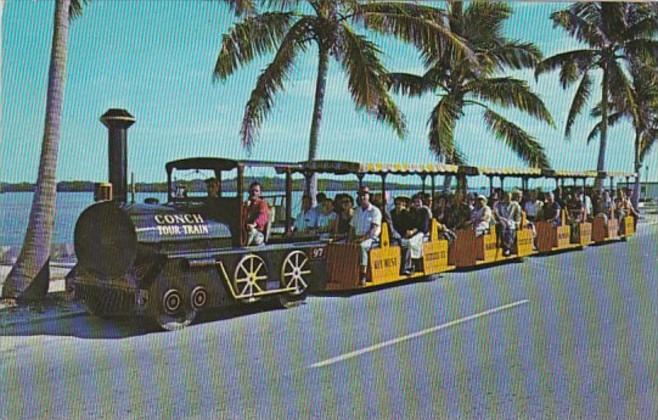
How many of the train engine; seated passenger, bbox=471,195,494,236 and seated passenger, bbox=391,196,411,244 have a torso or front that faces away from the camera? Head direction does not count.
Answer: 0

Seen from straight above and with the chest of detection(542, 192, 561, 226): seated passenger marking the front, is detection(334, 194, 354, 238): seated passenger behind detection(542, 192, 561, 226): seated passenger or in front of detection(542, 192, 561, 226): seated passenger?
in front

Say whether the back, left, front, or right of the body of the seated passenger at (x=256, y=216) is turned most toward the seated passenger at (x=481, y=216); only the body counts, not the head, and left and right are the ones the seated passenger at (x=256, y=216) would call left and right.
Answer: back

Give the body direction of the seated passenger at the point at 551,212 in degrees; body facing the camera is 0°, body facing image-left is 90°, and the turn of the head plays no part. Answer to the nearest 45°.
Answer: approximately 45°

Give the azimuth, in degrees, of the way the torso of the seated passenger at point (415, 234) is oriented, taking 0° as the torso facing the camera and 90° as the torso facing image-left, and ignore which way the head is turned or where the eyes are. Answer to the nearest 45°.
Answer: approximately 45°

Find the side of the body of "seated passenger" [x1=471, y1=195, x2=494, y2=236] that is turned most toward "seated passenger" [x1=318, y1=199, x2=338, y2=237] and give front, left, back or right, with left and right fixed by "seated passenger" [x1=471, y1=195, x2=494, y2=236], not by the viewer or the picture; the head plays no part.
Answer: front

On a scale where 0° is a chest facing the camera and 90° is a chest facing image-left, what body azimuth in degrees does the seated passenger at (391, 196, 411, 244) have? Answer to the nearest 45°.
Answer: approximately 45°

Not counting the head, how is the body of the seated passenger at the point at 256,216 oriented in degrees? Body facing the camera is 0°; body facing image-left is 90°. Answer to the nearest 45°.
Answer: approximately 45°

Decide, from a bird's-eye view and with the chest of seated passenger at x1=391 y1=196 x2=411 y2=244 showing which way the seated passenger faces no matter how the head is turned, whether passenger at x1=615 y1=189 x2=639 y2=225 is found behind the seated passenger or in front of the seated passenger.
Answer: behind

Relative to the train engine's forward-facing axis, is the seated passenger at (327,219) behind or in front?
behind

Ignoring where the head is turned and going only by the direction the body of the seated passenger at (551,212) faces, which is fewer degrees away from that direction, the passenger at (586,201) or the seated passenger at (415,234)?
the seated passenger

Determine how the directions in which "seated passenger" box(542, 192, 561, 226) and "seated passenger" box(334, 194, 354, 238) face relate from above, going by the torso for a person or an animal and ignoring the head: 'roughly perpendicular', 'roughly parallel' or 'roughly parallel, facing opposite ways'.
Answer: roughly parallel

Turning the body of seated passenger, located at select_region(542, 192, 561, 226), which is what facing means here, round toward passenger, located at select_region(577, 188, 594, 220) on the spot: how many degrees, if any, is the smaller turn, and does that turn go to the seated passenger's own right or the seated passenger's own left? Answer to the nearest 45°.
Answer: approximately 180°

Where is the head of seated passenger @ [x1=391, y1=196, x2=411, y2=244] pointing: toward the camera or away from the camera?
toward the camera

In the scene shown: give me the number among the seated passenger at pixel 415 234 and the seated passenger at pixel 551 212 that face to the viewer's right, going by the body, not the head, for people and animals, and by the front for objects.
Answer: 0

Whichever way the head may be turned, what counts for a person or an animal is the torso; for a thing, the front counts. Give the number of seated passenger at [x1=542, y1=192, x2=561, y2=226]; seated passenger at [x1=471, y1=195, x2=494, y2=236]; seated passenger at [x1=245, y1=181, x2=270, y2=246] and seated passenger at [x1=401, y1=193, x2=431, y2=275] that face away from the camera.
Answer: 0

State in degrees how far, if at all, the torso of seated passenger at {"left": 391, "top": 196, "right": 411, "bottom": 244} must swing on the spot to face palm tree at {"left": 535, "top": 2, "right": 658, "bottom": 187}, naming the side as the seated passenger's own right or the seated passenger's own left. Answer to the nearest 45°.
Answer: approximately 180°

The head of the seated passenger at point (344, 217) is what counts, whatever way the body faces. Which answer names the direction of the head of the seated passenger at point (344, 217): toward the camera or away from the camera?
toward the camera

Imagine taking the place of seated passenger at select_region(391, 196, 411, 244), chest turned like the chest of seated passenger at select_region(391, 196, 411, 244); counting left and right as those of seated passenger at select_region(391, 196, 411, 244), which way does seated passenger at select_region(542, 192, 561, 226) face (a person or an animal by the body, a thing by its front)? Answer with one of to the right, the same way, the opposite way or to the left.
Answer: the same way

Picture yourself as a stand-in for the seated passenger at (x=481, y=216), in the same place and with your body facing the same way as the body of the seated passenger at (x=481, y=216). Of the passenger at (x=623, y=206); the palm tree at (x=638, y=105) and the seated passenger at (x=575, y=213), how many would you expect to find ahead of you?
0
